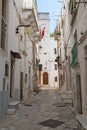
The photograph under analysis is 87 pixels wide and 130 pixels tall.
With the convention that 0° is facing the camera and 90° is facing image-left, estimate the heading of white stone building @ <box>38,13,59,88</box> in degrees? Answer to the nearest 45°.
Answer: approximately 0°
